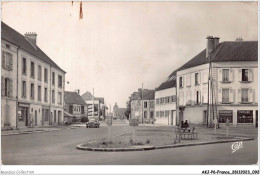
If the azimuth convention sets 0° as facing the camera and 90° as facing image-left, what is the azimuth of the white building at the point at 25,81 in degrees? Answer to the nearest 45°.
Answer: approximately 315°
